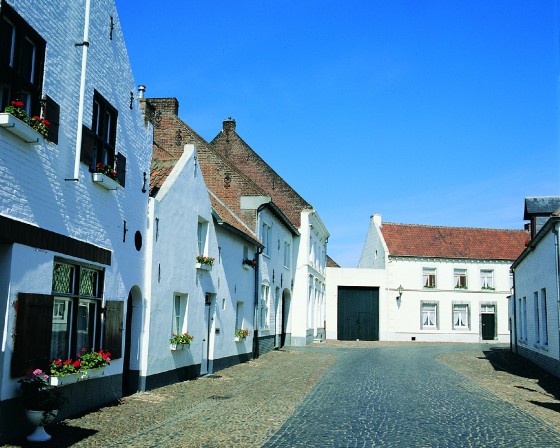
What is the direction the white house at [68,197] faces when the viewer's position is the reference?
facing the viewer and to the right of the viewer

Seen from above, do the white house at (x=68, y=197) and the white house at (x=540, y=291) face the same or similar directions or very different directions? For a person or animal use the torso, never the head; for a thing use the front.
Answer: very different directions

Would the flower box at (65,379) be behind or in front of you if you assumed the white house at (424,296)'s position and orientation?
in front

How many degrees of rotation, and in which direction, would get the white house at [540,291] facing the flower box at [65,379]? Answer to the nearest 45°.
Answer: approximately 45° to its left

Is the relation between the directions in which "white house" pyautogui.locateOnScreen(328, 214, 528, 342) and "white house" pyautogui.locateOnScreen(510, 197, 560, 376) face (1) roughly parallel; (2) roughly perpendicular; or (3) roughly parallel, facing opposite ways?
roughly perpendicular

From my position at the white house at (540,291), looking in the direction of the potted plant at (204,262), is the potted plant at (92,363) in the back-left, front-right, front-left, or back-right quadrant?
front-left

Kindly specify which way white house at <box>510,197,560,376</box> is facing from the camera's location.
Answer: facing to the left of the viewer

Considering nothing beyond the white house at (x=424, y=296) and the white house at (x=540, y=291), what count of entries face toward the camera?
1

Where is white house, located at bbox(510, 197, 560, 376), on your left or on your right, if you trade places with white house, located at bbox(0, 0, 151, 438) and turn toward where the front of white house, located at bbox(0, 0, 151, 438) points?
on your left

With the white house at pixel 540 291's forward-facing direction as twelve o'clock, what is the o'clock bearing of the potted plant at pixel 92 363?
The potted plant is roughly at 10 o'clock from the white house.

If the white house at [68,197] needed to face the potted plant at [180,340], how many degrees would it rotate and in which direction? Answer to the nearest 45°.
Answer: approximately 90° to its left

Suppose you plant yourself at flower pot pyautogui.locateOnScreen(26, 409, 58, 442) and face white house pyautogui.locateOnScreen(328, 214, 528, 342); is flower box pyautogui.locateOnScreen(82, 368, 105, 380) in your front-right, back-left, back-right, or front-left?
front-left

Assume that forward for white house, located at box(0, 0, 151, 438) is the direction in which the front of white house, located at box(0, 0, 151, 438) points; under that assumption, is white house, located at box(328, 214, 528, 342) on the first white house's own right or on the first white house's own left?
on the first white house's own left

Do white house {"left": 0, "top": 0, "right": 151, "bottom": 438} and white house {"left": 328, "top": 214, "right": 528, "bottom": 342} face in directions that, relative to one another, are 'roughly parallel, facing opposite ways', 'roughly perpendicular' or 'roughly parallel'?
roughly perpendicular

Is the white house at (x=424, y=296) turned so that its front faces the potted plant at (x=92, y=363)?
yes

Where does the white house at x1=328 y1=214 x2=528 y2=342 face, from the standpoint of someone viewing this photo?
facing the viewer

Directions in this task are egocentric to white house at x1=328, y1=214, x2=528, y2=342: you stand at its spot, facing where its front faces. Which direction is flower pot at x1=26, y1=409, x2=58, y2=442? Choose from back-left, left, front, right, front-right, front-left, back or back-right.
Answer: front

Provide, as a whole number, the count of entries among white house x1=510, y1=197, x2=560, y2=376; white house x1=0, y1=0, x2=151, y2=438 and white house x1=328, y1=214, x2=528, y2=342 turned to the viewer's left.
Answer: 1

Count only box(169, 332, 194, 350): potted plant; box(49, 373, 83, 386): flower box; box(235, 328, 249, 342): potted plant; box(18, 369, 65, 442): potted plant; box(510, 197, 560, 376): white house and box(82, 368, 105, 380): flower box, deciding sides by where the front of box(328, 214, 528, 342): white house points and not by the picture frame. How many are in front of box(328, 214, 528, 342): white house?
6
